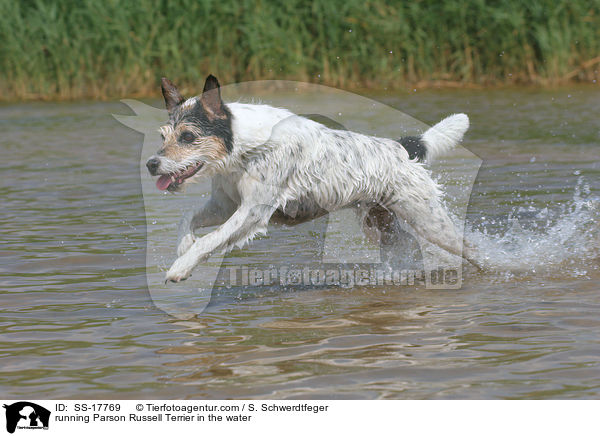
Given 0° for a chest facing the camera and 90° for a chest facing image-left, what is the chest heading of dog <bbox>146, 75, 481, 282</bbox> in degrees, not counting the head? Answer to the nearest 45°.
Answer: approximately 90°

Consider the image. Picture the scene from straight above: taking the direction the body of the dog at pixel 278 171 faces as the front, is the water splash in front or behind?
behind
